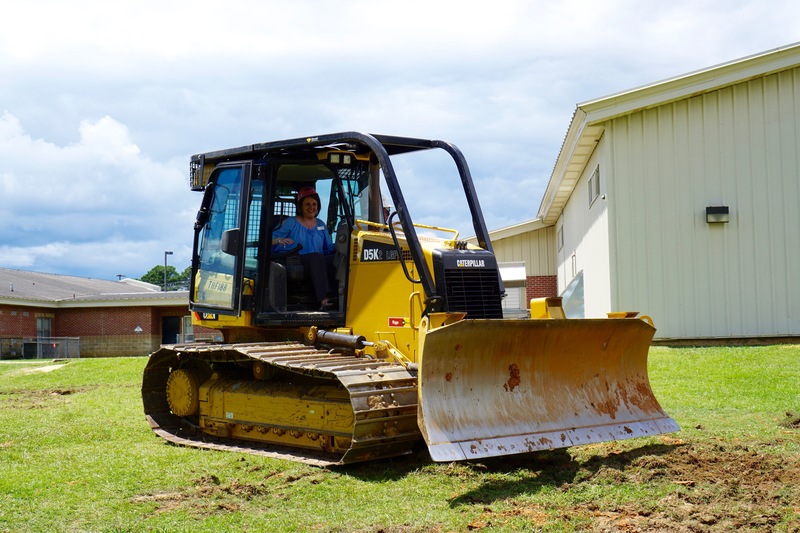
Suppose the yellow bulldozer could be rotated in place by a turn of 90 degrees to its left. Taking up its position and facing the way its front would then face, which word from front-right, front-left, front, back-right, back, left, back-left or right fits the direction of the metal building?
front

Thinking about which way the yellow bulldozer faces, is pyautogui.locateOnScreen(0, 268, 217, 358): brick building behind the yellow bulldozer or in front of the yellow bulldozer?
behind

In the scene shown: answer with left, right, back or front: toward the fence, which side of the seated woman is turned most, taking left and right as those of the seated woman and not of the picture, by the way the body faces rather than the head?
back

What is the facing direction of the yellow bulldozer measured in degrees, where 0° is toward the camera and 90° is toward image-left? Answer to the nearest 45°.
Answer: approximately 315°

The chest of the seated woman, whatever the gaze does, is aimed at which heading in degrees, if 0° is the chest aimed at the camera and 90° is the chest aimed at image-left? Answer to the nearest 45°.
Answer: approximately 315°

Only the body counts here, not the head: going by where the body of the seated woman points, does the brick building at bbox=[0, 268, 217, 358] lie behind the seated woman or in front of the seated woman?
behind

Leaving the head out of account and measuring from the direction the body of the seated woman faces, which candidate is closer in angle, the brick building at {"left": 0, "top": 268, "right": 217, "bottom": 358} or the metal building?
the metal building

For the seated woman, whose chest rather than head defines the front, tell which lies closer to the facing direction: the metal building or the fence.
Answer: the metal building

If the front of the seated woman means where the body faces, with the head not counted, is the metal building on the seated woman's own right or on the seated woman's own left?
on the seated woman's own left

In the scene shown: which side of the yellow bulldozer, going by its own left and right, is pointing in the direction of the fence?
back
